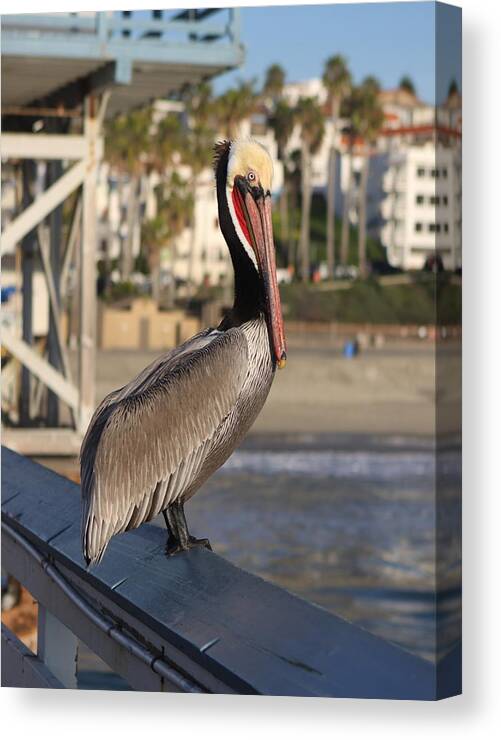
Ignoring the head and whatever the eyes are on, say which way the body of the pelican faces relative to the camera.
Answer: to the viewer's right

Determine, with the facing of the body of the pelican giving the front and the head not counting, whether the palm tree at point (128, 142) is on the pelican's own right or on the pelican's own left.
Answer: on the pelican's own left
